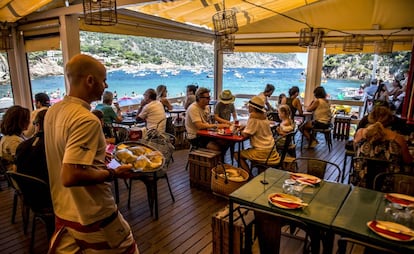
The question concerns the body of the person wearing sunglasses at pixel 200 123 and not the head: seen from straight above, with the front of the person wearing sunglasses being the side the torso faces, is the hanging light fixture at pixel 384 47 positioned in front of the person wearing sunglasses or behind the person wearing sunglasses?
in front

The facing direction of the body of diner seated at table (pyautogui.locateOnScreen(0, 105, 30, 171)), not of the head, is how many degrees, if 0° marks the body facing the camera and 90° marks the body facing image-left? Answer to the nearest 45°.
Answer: approximately 225°

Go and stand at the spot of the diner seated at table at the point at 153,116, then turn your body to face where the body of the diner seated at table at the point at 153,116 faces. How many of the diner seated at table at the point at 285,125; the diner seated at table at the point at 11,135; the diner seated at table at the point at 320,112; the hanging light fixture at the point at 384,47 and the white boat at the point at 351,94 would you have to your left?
1

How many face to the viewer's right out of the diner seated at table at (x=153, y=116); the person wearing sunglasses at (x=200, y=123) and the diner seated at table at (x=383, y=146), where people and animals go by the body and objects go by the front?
1

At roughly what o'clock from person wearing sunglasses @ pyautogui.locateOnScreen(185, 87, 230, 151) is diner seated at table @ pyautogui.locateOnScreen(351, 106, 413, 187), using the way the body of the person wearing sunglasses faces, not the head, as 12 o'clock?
The diner seated at table is roughly at 1 o'clock from the person wearing sunglasses.

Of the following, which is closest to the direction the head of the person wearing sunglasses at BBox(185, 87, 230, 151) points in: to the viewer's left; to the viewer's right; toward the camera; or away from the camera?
to the viewer's right

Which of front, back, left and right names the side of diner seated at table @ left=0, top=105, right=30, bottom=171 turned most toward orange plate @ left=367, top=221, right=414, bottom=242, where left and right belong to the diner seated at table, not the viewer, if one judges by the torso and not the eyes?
right
